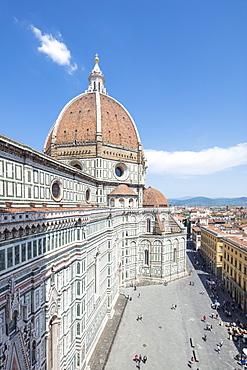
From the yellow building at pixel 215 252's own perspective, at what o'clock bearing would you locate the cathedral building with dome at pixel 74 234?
The cathedral building with dome is roughly at 11 o'clock from the yellow building.

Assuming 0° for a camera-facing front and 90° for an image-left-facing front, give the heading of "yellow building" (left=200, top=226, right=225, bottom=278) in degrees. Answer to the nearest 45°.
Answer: approximately 45°
